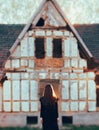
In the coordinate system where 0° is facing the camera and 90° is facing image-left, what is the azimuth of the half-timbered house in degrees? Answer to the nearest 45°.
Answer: approximately 0°
